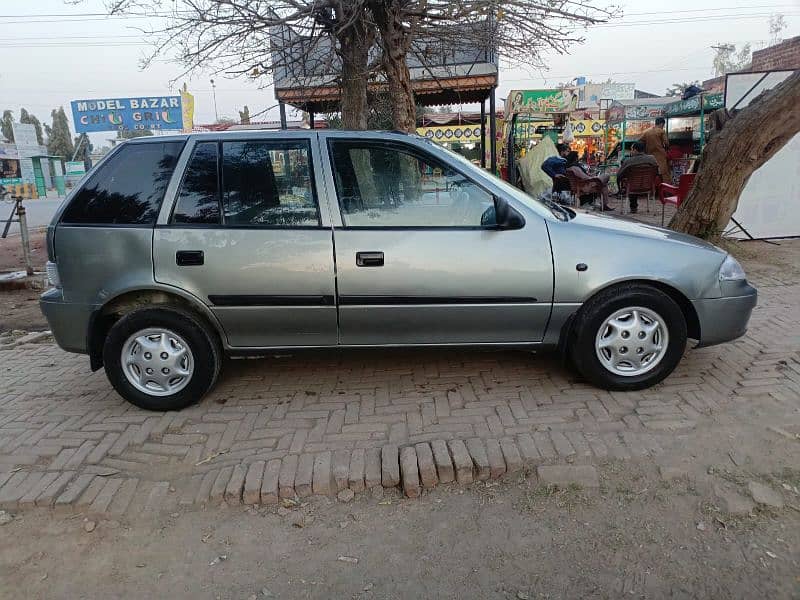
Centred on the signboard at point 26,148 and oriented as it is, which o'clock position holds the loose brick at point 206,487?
The loose brick is roughly at 12 o'clock from the signboard.

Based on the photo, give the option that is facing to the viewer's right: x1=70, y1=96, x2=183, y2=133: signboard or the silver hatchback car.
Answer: the silver hatchback car

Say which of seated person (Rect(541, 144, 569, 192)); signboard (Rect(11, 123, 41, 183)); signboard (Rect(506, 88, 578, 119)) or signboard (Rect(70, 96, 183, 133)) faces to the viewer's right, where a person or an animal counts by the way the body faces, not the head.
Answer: the seated person

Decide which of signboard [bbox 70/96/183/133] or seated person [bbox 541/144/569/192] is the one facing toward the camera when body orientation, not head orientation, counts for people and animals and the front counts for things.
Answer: the signboard

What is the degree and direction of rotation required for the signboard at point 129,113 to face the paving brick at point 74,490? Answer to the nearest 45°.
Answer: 0° — it already faces it

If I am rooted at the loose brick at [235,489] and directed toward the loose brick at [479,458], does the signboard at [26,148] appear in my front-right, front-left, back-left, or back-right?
back-left

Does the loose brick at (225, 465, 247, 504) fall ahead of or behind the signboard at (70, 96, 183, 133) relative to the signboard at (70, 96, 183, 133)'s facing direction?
ahead

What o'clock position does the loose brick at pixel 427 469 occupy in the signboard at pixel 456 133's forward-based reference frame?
The loose brick is roughly at 12 o'clock from the signboard.

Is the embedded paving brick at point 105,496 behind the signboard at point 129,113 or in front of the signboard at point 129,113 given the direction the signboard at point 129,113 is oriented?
in front

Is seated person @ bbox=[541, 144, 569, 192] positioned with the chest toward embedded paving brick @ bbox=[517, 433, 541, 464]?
no

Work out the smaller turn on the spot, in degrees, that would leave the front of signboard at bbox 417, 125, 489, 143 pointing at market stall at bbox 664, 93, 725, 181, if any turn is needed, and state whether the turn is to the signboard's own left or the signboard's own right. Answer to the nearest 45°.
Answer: approximately 45° to the signboard's own left

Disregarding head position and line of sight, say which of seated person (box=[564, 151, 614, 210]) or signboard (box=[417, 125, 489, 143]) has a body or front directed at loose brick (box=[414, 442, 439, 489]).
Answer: the signboard

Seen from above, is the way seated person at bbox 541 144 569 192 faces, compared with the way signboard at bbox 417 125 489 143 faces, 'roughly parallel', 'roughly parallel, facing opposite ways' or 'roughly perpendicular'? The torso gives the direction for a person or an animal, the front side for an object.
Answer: roughly perpendicular

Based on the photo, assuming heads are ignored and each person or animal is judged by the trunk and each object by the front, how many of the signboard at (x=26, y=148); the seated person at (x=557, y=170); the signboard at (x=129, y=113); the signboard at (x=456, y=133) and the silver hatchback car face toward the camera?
3

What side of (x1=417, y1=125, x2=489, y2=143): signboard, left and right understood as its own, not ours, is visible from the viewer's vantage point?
front

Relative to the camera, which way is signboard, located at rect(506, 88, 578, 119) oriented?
toward the camera

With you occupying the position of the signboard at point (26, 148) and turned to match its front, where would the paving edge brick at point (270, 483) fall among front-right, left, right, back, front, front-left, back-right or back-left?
front

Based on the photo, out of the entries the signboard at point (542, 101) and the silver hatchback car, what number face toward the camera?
1
